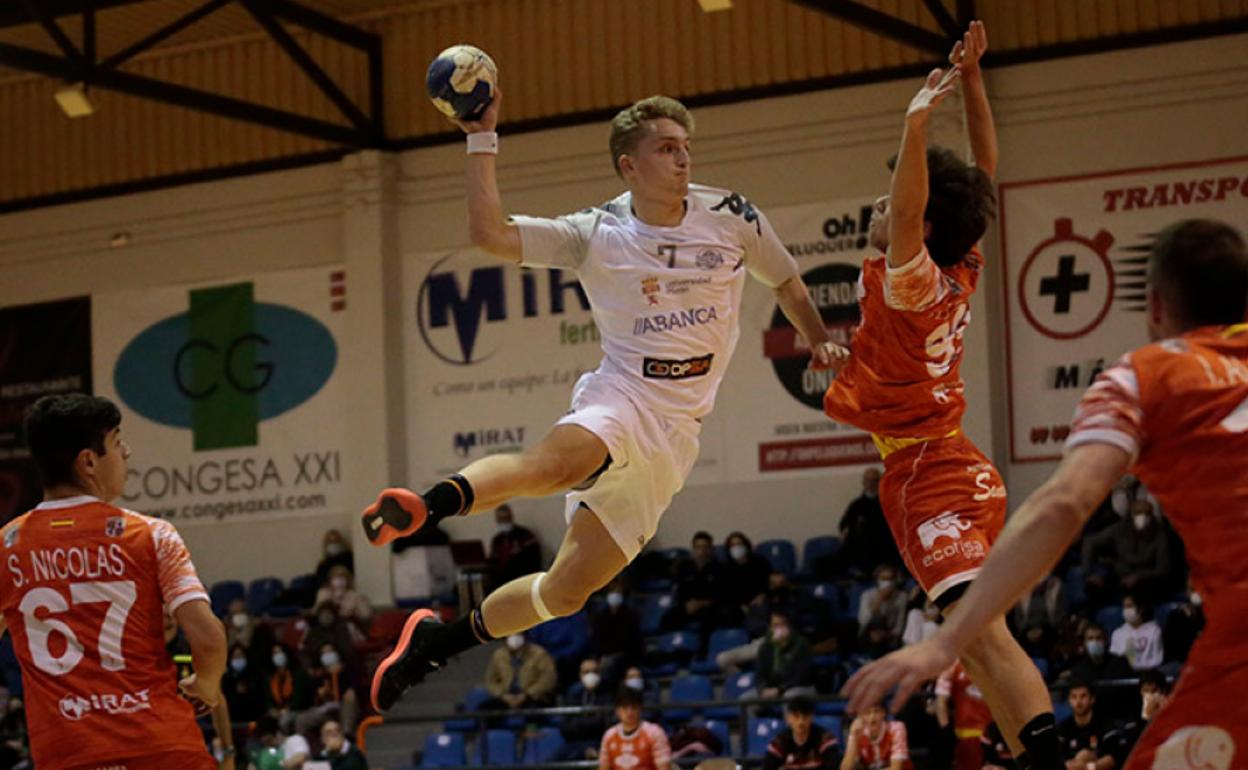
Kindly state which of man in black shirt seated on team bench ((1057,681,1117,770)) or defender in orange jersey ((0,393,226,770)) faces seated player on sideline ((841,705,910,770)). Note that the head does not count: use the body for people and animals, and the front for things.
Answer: the defender in orange jersey

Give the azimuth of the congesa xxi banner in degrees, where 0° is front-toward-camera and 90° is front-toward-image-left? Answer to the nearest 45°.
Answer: approximately 0°

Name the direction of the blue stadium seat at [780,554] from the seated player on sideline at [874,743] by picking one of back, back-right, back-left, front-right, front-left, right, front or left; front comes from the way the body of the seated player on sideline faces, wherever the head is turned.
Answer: back

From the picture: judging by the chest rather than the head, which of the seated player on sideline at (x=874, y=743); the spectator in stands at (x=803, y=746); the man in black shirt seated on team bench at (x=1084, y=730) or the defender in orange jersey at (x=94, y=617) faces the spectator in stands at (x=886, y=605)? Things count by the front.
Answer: the defender in orange jersey

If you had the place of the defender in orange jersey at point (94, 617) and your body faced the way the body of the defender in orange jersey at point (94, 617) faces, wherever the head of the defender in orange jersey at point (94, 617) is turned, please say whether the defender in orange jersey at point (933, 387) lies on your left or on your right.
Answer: on your right

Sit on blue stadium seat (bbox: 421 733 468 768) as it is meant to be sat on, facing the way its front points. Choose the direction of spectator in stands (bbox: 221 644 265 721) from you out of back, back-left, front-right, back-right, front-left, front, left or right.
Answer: back-right

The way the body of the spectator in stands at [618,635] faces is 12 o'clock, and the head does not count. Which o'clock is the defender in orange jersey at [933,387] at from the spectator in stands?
The defender in orange jersey is roughly at 12 o'clock from the spectator in stands.

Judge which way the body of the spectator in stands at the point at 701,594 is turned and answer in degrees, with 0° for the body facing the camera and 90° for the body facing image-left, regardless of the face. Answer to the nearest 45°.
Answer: approximately 0°
